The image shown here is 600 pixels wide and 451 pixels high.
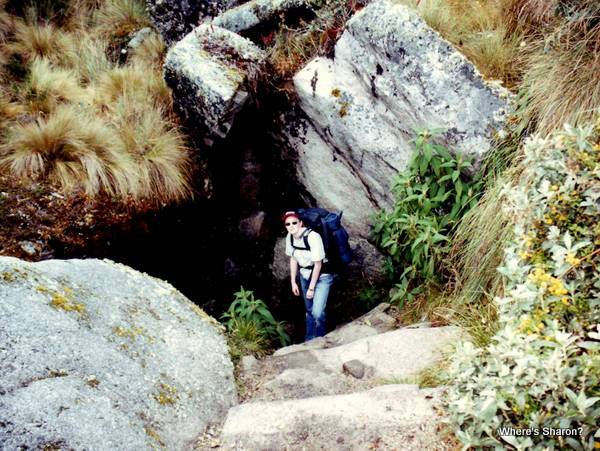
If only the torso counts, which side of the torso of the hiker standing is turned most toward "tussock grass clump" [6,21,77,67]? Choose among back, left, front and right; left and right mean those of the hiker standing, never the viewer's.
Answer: right

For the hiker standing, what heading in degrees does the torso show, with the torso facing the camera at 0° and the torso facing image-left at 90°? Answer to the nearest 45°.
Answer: approximately 45°

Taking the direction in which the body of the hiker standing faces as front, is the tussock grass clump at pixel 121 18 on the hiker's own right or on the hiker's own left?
on the hiker's own right

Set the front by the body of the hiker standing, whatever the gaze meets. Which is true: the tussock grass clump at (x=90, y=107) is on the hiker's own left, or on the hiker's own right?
on the hiker's own right

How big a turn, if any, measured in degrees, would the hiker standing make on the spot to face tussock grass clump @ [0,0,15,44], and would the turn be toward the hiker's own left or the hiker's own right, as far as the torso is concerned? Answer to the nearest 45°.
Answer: approximately 90° to the hiker's own right

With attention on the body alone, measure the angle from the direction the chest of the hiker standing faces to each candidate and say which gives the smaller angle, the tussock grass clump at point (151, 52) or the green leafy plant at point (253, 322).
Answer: the green leafy plant

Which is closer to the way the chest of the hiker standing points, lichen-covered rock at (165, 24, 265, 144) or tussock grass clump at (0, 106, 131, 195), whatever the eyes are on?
the tussock grass clump

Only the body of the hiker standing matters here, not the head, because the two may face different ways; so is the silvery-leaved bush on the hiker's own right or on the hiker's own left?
on the hiker's own left
